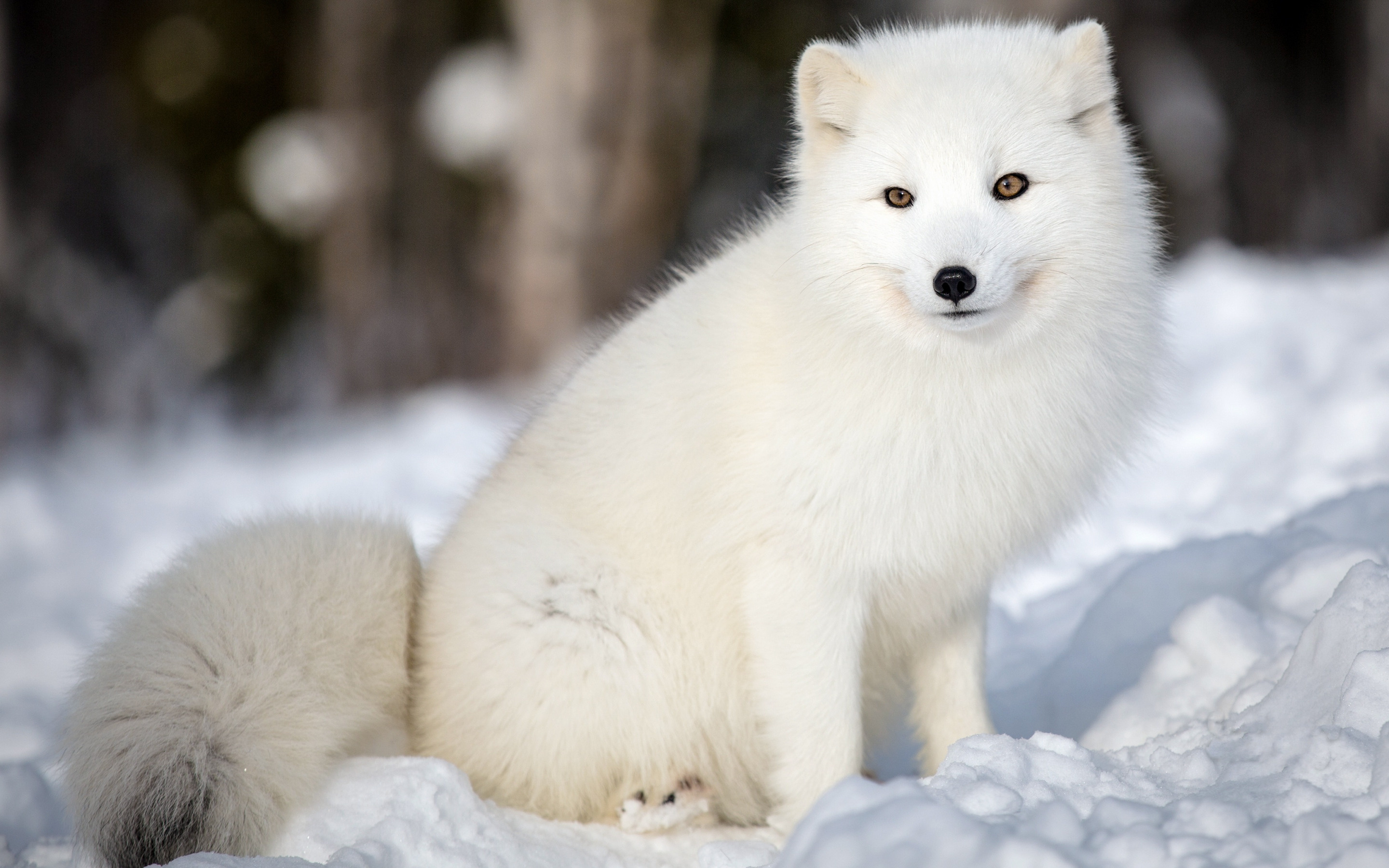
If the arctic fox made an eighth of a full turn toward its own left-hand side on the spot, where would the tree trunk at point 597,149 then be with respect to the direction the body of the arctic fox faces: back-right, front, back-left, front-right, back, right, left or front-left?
left
